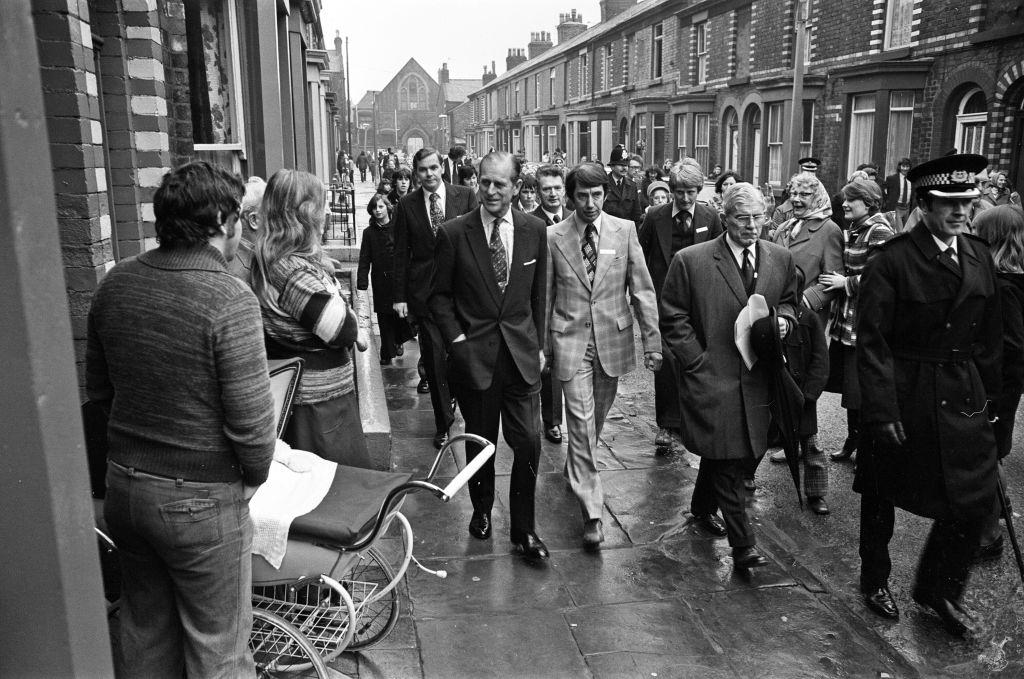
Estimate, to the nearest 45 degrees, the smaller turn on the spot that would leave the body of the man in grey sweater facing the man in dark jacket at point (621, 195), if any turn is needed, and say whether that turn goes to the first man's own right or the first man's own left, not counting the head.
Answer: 0° — they already face them

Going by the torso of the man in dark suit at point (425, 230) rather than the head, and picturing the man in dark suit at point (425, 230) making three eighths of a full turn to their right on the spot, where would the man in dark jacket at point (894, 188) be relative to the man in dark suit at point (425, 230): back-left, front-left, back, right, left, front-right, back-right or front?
right

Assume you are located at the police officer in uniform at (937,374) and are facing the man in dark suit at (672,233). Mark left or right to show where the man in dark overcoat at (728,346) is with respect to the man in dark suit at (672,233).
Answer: left

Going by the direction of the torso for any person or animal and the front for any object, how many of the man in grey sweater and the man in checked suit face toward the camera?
1

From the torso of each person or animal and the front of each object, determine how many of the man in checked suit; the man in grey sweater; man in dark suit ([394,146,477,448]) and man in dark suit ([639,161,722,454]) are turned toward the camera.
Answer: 3

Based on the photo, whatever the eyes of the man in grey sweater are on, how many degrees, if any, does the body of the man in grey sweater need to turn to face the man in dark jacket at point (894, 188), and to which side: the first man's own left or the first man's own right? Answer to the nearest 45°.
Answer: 0° — they already face them

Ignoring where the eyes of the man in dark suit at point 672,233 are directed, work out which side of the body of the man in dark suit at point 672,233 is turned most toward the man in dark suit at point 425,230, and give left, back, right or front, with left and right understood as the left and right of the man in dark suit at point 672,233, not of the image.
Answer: right

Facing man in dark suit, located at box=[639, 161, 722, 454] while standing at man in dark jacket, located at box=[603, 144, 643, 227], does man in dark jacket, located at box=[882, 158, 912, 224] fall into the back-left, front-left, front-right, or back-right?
back-left

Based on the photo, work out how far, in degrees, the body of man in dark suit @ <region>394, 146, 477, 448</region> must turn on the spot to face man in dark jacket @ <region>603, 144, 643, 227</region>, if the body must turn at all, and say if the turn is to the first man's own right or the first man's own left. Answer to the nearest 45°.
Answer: approximately 135° to the first man's own left

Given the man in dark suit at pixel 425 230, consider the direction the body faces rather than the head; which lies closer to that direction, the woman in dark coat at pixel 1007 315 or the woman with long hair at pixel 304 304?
the woman with long hair
